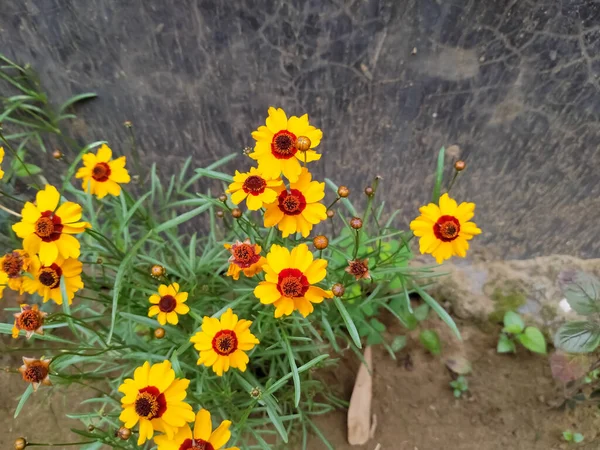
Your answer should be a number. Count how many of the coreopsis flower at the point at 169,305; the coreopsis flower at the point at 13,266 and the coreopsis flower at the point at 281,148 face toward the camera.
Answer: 3

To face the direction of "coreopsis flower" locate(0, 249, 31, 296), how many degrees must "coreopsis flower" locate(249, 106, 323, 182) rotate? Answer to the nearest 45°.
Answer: approximately 90° to its right

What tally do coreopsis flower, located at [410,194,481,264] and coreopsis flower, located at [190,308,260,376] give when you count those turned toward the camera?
2

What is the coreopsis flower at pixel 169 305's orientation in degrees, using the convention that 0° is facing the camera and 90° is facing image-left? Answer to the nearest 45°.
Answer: approximately 0°

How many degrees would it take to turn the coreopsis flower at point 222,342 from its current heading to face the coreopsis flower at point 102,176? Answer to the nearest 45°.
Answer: approximately 135° to its right
